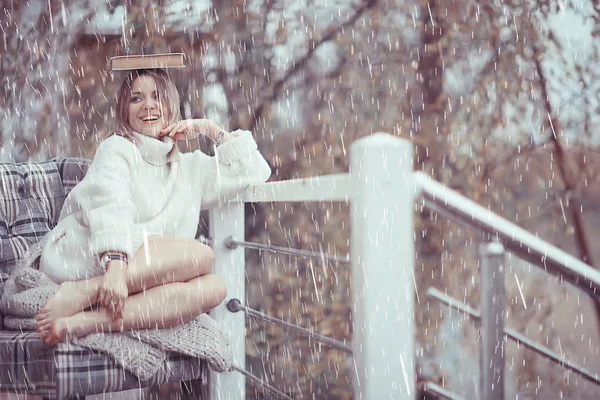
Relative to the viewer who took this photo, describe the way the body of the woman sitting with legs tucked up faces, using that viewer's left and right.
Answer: facing the viewer and to the right of the viewer

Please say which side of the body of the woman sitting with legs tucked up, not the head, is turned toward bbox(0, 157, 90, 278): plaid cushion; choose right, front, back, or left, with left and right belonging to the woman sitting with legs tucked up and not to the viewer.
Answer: back

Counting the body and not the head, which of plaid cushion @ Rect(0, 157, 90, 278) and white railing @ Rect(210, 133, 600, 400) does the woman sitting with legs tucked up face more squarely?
the white railing
